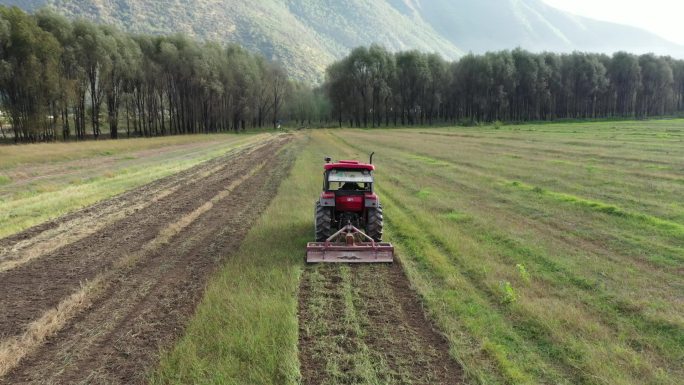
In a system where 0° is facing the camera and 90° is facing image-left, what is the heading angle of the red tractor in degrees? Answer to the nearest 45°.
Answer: approximately 180°
